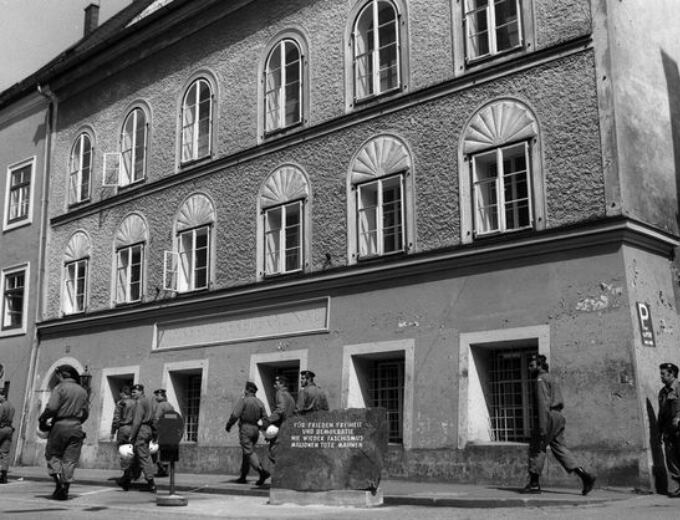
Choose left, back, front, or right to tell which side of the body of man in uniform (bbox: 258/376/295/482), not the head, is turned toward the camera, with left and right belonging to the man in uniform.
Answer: left

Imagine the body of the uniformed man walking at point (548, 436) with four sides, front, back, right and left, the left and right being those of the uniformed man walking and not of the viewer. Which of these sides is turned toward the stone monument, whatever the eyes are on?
front

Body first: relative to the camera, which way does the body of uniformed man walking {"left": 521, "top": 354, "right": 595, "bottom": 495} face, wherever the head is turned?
to the viewer's left

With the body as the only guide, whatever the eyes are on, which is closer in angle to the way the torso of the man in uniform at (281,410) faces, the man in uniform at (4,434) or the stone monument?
the man in uniform

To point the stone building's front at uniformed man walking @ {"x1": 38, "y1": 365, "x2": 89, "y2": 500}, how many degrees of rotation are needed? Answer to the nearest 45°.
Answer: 0° — it already faces them

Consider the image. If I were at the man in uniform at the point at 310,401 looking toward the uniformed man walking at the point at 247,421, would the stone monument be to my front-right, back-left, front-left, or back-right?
back-left

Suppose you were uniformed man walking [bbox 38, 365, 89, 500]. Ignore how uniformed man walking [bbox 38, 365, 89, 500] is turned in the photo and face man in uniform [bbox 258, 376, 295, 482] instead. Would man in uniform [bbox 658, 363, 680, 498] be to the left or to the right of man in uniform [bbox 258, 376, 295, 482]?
right

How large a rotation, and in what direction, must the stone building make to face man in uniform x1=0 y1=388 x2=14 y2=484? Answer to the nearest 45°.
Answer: approximately 45° to its right
